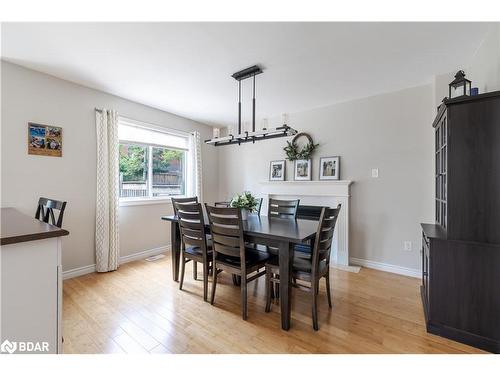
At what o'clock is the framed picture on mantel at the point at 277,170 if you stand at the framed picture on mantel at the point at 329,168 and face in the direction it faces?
the framed picture on mantel at the point at 277,170 is roughly at 2 o'clock from the framed picture on mantel at the point at 329,168.

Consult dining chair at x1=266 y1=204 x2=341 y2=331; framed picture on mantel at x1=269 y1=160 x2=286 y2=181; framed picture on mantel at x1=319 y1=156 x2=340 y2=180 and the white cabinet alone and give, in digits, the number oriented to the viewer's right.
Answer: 1

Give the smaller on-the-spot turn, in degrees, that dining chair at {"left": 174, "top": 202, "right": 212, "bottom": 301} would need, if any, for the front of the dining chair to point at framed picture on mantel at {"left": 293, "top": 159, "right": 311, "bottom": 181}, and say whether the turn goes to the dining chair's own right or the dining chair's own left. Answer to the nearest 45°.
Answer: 0° — it already faces it

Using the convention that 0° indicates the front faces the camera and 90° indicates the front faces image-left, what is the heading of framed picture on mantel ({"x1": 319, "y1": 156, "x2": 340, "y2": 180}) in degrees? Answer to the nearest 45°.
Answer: approximately 45°

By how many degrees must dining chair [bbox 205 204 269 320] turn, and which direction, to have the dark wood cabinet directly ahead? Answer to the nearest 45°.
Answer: approximately 45° to its right

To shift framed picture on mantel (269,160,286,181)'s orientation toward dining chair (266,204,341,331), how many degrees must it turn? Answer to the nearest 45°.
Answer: approximately 45° to its left

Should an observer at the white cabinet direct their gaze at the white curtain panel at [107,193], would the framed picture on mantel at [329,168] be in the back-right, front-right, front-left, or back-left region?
front-right

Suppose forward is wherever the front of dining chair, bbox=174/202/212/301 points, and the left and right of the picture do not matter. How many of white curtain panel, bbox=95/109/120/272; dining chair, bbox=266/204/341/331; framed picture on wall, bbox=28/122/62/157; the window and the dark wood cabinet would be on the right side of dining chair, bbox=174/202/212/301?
2

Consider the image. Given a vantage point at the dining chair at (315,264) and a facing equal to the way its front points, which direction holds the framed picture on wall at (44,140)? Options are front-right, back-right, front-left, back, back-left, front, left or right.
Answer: front-left

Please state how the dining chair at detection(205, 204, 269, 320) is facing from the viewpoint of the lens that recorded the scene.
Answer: facing away from the viewer and to the right of the viewer

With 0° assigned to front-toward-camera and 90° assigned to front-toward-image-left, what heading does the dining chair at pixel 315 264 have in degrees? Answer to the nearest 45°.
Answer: approximately 135°

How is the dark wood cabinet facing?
to the viewer's left

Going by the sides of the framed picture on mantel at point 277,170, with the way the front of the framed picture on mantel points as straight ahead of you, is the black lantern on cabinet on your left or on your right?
on your left

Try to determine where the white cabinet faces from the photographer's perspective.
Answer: facing to the right of the viewer
